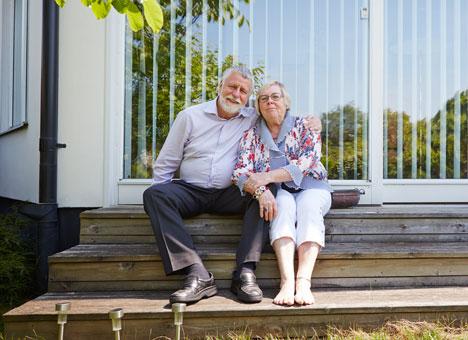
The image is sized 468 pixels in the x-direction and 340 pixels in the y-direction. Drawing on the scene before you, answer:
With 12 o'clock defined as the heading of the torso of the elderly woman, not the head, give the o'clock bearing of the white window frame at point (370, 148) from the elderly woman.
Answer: The white window frame is roughly at 7 o'clock from the elderly woman.

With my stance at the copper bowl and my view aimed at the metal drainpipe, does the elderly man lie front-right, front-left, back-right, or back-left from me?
front-left

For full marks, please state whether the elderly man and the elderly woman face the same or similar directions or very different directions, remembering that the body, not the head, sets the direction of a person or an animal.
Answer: same or similar directions

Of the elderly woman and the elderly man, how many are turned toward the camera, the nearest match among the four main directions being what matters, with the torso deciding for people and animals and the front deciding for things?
2

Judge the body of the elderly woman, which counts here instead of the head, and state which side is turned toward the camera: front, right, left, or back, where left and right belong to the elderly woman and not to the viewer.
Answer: front

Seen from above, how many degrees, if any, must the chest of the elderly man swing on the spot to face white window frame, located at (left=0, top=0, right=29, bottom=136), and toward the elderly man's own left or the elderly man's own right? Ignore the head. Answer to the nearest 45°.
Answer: approximately 135° to the elderly man's own right

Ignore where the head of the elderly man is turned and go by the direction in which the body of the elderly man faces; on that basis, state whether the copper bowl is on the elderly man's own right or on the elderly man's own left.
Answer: on the elderly man's own left

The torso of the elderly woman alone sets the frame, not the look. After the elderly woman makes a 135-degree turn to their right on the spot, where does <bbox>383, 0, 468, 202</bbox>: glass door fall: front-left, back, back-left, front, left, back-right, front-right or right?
right

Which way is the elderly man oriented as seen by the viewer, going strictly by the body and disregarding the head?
toward the camera
